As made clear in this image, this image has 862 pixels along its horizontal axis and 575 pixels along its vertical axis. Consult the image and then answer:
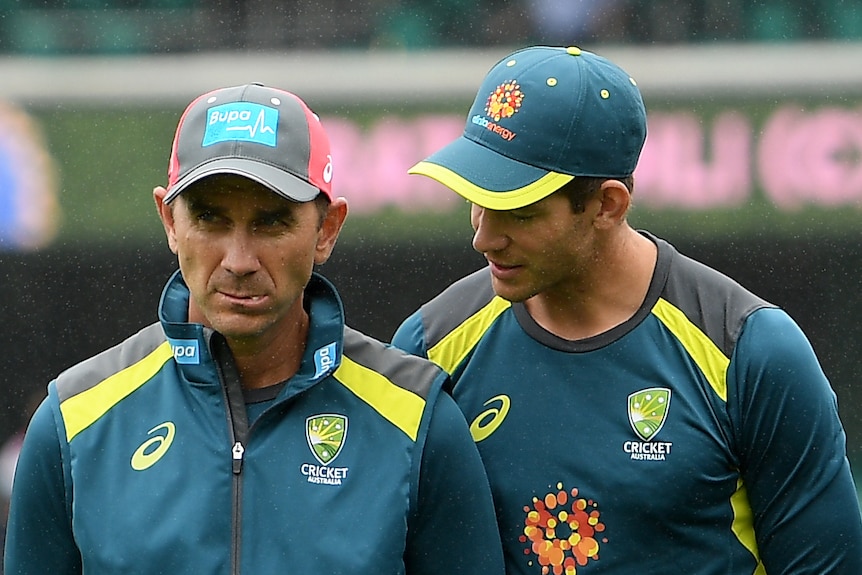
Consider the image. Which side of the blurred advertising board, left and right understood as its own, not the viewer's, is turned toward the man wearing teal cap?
front

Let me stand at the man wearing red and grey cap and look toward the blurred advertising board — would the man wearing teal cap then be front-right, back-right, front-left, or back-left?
front-right

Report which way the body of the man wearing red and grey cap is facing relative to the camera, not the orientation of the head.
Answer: toward the camera

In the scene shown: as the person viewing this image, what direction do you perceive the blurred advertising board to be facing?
facing the viewer

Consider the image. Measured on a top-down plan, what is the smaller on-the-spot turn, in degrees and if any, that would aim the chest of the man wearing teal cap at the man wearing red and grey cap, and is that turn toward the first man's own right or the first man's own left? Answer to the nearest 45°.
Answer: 0° — they already face them

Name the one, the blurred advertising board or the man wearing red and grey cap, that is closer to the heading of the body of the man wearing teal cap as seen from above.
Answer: the man wearing red and grey cap

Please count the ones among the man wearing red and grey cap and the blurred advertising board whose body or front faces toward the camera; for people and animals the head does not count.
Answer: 2

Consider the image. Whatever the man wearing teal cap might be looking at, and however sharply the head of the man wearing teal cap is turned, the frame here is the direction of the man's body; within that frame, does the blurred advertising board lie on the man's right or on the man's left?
on the man's right

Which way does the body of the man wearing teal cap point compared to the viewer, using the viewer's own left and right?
facing the viewer and to the left of the viewer
